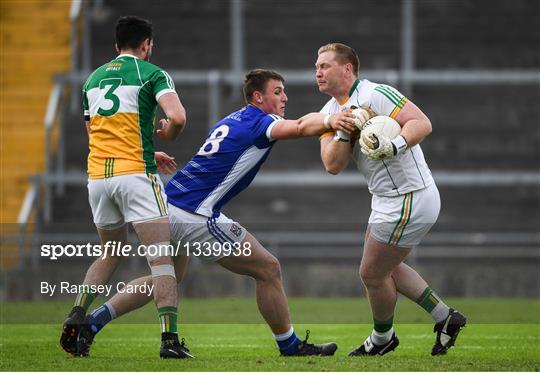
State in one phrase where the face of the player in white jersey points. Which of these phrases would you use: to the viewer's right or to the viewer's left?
to the viewer's left

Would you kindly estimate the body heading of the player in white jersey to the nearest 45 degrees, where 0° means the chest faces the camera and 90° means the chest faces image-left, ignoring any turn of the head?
approximately 90°

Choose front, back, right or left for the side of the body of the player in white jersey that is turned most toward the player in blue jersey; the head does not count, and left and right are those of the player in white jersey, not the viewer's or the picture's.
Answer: front
